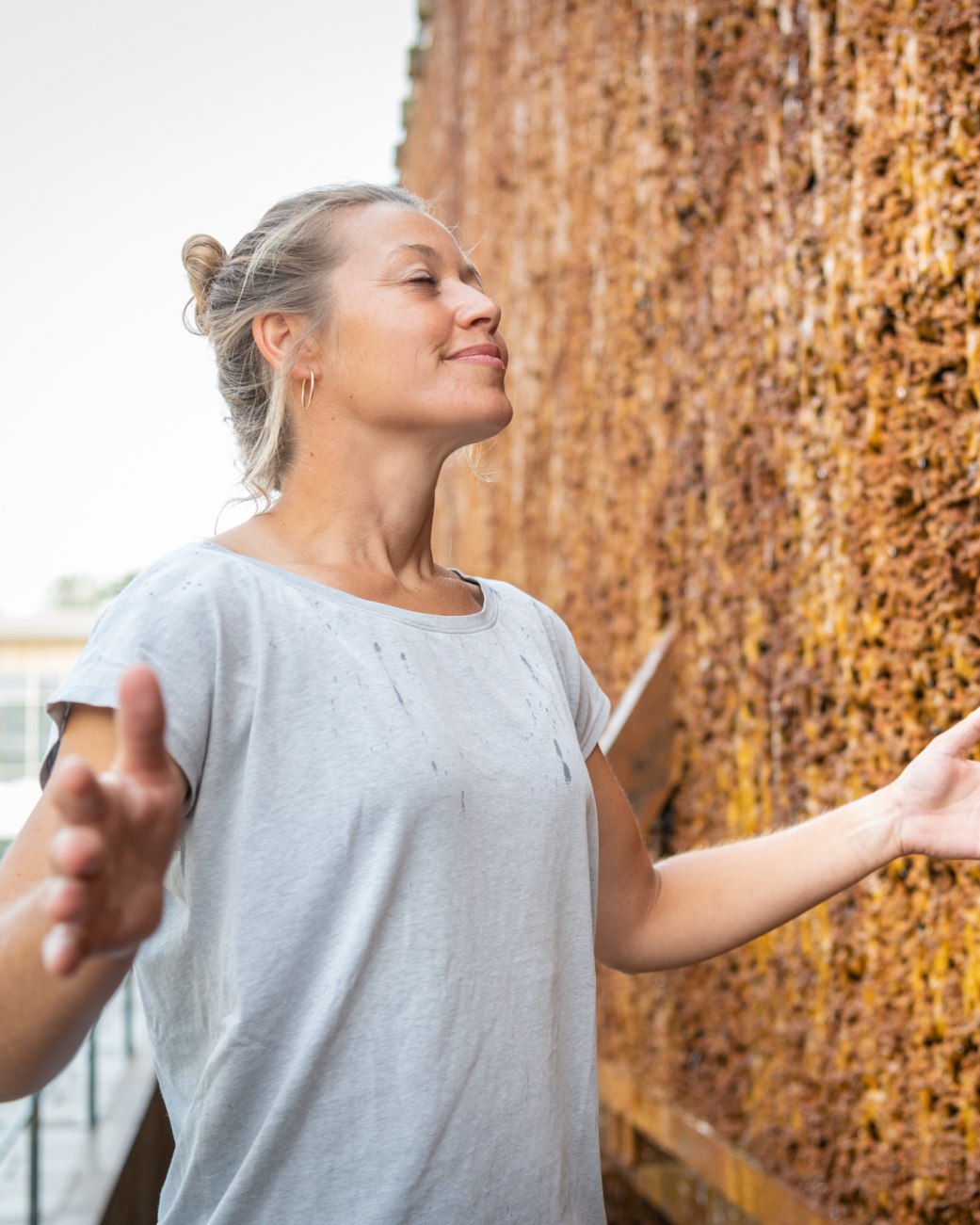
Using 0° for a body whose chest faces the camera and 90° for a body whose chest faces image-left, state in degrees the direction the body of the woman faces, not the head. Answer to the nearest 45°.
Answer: approximately 315°

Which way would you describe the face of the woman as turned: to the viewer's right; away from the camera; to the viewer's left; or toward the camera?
to the viewer's right

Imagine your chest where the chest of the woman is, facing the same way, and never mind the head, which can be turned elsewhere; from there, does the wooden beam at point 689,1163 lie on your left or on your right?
on your left
